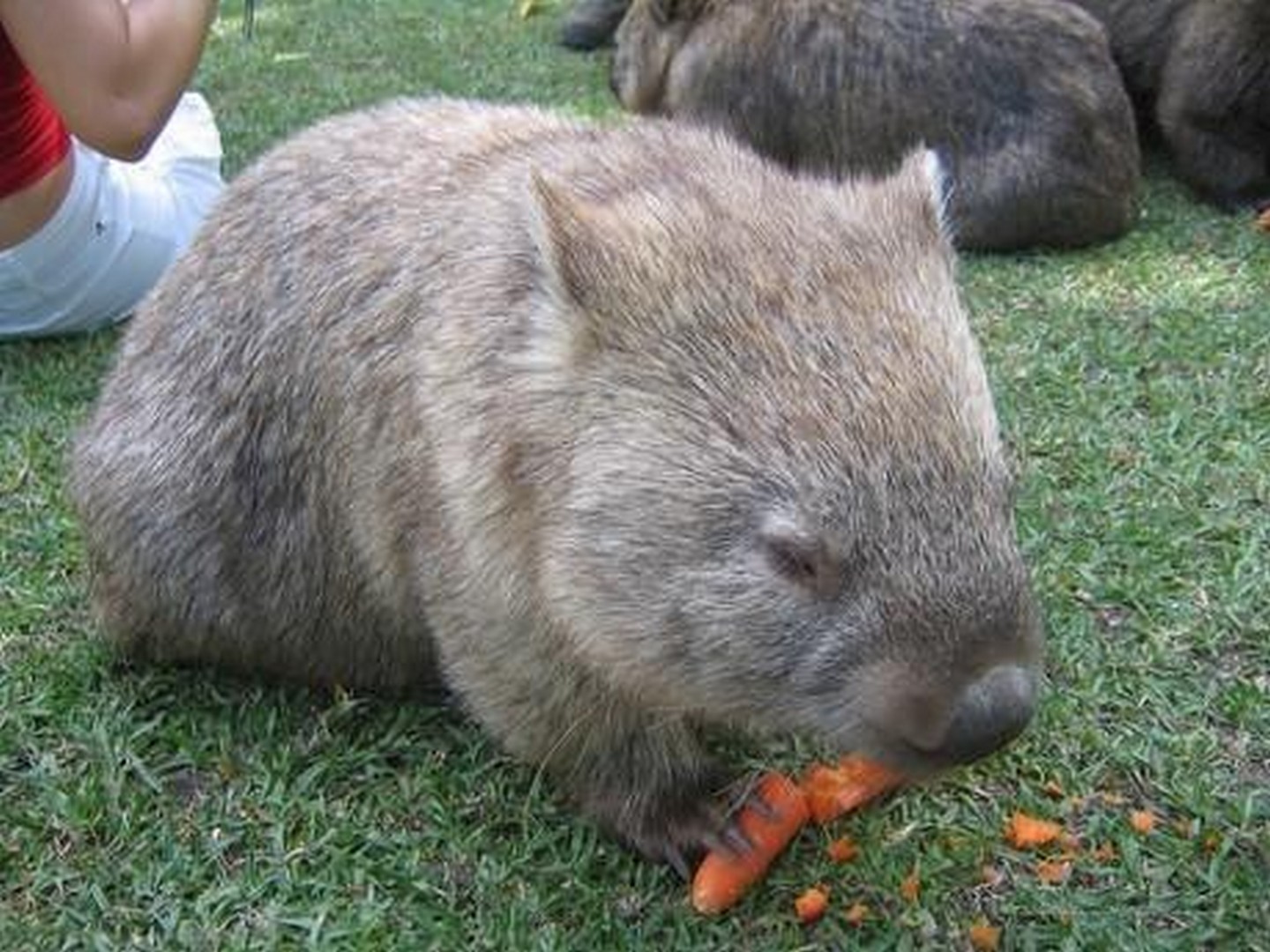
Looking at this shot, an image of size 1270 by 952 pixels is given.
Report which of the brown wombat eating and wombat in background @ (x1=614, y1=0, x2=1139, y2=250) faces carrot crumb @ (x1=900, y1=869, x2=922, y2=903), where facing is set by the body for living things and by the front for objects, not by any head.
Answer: the brown wombat eating

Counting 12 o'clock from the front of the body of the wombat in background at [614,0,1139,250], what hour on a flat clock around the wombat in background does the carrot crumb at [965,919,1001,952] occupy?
The carrot crumb is roughly at 9 o'clock from the wombat in background.

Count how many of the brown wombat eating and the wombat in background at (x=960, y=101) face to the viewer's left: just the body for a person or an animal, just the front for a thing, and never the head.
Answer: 1

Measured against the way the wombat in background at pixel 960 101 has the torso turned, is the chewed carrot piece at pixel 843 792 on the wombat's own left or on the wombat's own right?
on the wombat's own left

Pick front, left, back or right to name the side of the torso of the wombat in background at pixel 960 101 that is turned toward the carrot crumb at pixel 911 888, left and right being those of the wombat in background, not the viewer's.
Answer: left

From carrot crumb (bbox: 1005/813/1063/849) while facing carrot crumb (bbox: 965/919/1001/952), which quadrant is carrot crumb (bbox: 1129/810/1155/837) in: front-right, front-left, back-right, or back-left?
back-left

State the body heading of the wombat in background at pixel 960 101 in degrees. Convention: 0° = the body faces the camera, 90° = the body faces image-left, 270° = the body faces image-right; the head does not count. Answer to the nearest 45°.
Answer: approximately 90°

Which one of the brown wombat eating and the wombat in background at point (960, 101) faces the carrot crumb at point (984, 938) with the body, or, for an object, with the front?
the brown wombat eating

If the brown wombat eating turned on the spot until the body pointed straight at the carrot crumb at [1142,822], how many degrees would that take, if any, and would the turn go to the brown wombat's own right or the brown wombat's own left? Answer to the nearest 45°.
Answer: approximately 45° to the brown wombat's own left

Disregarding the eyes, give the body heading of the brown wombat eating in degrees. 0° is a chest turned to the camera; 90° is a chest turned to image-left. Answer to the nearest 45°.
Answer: approximately 315°
